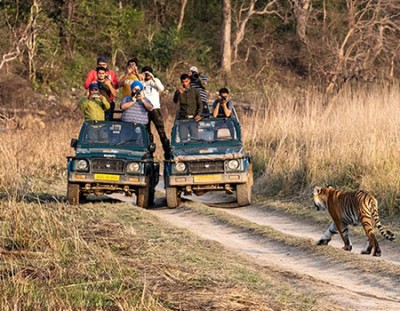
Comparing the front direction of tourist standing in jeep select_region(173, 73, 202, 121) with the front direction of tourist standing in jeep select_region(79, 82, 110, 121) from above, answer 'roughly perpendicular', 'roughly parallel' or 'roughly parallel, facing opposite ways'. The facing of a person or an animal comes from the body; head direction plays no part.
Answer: roughly parallel

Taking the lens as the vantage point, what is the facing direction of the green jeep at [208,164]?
facing the viewer

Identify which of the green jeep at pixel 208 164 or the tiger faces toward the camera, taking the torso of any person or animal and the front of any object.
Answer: the green jeep

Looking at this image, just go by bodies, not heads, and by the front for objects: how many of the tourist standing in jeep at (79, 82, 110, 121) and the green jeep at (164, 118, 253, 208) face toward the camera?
2

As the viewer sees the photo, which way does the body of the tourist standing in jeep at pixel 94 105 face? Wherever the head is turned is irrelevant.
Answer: toward the camera

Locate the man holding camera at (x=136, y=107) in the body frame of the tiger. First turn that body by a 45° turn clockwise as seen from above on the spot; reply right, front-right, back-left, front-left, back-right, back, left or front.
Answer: front-left

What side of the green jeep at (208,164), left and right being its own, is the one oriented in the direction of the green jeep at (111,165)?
right

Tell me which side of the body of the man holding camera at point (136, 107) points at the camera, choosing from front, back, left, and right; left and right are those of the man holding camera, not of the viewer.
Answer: front
